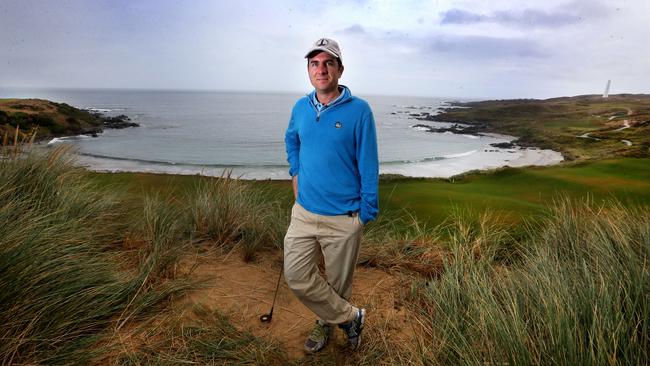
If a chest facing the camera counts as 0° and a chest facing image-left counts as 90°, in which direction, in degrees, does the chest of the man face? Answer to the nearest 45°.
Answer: approximately 45°
